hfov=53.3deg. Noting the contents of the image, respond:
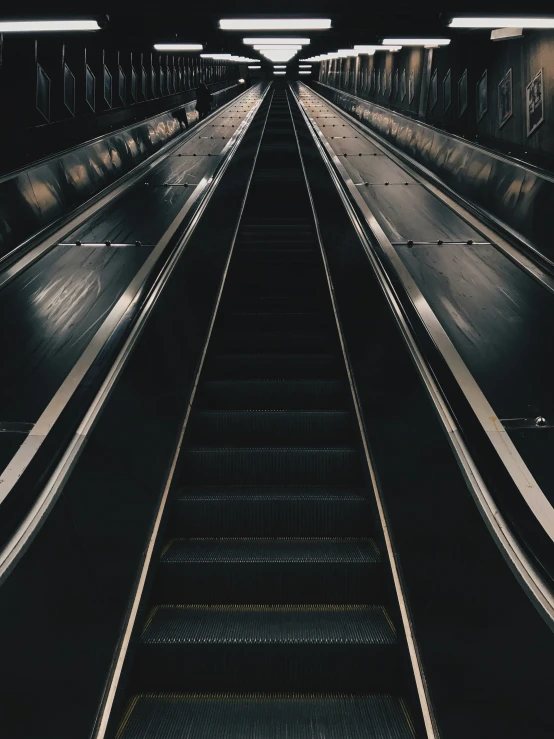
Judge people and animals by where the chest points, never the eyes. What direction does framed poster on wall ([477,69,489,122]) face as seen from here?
to the viewer's left

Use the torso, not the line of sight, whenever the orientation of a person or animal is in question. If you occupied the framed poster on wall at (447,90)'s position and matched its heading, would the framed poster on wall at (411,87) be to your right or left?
on your right

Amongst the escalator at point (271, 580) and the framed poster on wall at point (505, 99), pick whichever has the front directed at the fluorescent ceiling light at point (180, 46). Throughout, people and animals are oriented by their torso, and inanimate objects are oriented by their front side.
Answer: the framed poster on wall

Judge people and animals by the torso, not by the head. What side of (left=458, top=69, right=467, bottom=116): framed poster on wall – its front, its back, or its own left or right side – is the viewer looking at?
left

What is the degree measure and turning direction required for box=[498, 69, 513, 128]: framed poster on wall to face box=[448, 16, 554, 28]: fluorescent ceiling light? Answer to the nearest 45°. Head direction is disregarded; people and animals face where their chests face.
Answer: approximately 90° to its left

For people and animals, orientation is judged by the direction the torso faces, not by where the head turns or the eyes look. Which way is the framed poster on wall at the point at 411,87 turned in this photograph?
to the viewer's left

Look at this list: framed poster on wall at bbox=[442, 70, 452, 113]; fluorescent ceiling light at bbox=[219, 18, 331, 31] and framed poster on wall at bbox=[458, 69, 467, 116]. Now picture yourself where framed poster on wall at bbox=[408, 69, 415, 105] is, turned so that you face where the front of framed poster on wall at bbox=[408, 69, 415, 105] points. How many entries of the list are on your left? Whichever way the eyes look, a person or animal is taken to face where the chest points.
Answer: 3

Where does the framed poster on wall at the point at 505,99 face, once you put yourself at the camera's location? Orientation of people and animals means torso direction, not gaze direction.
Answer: facing to the left of the viewer

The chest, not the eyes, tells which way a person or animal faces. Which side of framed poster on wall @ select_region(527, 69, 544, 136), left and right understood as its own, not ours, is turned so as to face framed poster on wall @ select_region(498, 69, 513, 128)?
right

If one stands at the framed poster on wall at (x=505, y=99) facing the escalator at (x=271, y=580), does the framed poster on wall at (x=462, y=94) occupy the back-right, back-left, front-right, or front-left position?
back-right

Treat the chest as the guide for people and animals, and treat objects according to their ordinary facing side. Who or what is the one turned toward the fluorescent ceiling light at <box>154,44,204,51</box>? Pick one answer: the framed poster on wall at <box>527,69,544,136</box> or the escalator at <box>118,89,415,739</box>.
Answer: the framed poster on wall

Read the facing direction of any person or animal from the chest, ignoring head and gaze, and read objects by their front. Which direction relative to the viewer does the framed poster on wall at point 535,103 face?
to the viewer's left

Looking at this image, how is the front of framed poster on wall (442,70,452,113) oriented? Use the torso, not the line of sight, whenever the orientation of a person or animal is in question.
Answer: to the viewer's left
